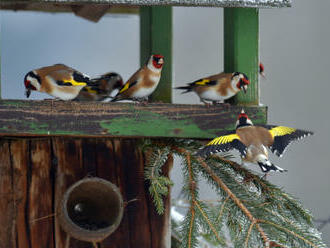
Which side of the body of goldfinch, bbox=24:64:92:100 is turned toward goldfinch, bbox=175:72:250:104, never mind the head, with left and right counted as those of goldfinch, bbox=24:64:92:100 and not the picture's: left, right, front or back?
back

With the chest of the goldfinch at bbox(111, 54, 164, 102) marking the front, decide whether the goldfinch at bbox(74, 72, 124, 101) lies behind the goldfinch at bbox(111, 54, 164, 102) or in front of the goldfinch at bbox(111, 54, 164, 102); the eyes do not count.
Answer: behind

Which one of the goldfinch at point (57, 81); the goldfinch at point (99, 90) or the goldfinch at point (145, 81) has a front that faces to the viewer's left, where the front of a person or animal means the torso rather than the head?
the goldfinch at point (57, 81)

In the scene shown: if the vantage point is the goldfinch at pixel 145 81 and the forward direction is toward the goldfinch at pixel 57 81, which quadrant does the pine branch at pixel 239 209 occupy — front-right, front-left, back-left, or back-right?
back-left

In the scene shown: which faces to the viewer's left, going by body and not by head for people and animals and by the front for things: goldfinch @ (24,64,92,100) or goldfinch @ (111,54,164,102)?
goldfinch @ (24,64,92,100)

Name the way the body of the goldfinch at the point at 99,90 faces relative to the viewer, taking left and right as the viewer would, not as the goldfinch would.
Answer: facing to the right of the viewer

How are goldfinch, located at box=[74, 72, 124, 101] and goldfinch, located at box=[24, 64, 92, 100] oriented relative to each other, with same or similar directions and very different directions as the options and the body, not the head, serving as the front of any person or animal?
very different directions

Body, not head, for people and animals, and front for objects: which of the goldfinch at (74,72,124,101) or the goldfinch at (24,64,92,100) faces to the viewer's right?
the goldfinch at (74,72,124,101)

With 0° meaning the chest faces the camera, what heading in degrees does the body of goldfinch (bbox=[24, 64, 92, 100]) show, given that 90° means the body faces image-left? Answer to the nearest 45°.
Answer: approximately 90°
